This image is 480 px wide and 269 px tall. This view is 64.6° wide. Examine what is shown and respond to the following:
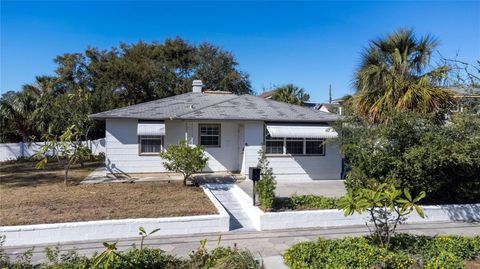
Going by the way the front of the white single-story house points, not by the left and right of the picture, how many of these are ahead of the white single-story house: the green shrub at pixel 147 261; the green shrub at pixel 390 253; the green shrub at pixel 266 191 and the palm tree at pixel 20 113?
3

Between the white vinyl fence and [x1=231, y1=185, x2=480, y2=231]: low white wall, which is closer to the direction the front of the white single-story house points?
the low white wall

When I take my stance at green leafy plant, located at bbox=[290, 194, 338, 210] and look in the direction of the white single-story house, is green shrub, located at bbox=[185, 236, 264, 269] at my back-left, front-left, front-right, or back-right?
back-left

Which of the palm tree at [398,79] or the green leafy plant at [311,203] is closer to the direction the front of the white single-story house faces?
the green leafy plant

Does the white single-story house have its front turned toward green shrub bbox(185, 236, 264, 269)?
yes

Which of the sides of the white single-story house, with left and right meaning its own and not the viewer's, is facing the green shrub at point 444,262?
front

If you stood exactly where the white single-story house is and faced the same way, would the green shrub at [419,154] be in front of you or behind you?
in front

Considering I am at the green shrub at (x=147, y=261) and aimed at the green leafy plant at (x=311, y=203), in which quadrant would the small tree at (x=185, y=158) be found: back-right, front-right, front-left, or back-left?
front-left

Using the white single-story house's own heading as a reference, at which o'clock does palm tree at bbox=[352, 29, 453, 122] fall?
The palm tree is roughly at 10 o'clock from the white single-story house.

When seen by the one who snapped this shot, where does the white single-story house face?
facing the viewer

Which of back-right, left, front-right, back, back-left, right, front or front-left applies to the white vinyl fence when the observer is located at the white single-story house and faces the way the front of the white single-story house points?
back-right

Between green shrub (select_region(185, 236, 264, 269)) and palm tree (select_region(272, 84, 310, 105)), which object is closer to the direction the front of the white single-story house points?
the green shrub

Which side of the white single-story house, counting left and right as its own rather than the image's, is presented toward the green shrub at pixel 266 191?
front

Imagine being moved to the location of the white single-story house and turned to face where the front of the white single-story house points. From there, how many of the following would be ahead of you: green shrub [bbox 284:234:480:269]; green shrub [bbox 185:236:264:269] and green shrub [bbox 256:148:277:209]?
3

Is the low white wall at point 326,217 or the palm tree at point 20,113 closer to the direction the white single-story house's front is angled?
the low white wall
